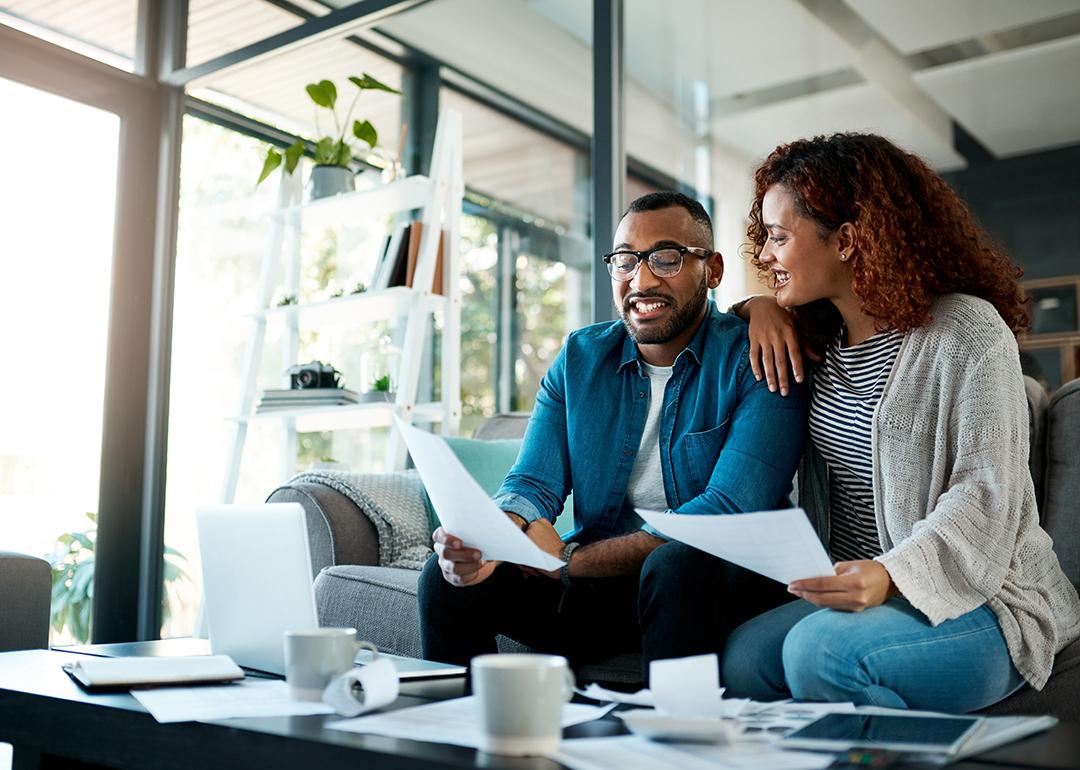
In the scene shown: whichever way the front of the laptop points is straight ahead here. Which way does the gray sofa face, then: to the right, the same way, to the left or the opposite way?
the opposite way

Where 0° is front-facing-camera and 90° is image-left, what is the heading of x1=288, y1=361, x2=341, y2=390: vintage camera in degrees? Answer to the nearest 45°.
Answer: approximately 45°

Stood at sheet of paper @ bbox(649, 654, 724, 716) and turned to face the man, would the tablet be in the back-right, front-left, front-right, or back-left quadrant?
back-right

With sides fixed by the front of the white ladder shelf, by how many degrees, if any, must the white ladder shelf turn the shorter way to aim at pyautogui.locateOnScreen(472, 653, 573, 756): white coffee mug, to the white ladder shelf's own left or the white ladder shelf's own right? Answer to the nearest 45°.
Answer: approximately 45° to the white ladder shelf's own left

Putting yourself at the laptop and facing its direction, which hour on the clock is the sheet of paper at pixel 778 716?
The sheet of paper is roughly at 3 o'clock from the laptop.

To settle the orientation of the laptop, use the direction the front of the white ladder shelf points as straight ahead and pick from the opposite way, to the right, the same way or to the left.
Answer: the opposite way

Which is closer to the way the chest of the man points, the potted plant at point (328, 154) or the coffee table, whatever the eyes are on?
the coffee table

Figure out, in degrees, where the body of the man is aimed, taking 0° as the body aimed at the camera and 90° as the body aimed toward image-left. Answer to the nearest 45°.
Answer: approximately 45°

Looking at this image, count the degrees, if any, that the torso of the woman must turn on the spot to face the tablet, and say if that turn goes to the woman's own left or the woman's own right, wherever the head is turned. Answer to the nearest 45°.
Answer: approximately 45° to the woman's own left
